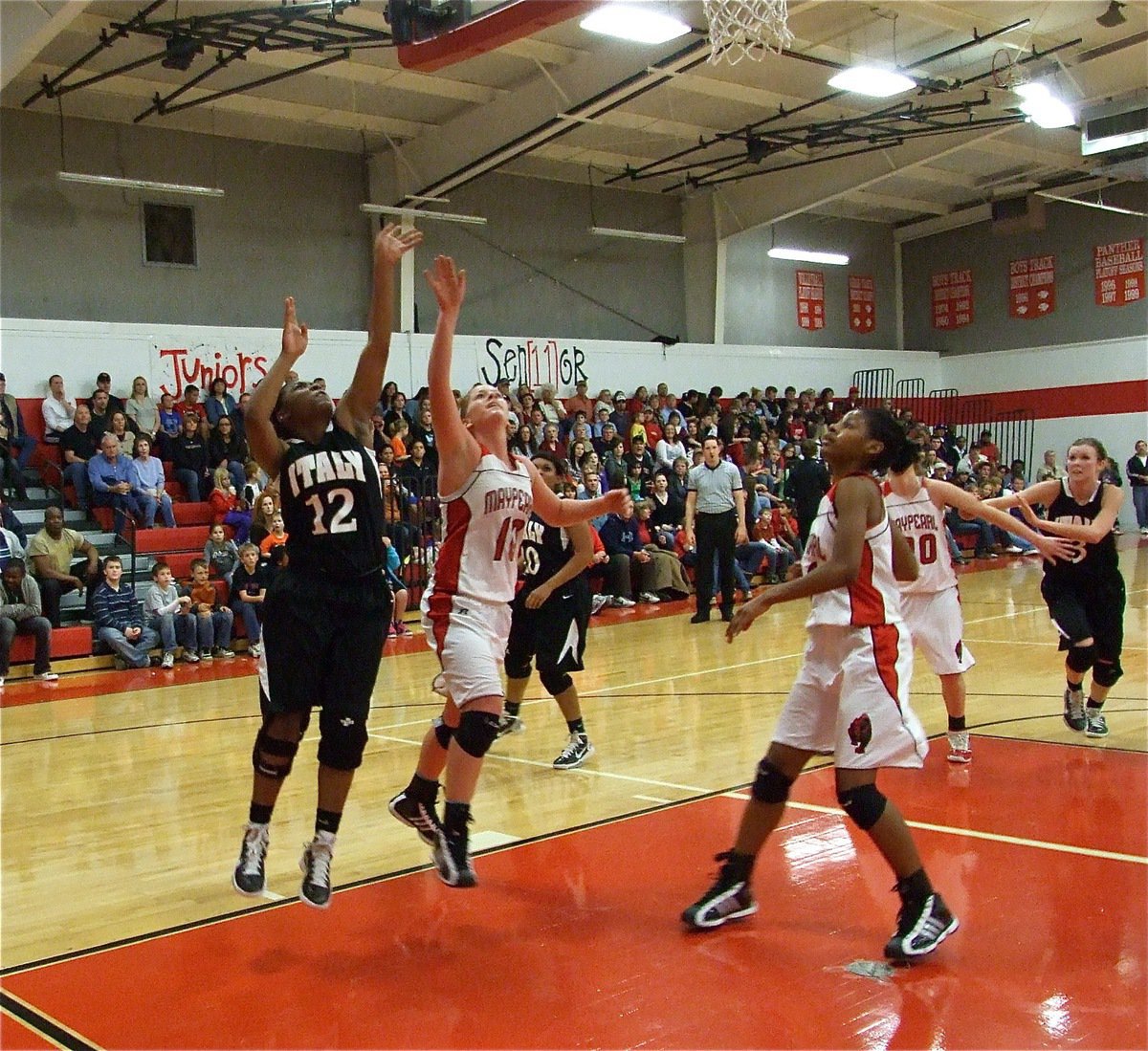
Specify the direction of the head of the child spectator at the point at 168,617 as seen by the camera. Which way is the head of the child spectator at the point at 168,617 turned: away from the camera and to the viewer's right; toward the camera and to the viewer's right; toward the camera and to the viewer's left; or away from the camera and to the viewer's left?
toward the camera and to the viewer's right

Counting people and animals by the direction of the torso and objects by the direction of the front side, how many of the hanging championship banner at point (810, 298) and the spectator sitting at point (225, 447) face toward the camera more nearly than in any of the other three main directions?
2

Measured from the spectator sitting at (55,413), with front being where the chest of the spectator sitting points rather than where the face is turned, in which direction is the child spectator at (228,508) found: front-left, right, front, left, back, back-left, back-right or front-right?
front

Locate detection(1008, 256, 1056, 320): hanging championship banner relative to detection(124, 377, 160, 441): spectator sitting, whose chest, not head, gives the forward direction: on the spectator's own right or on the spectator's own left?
on the spectator's own left

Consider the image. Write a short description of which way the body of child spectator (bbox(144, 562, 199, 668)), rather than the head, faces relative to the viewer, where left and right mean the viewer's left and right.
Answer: facing the viewer and to the right of the viewer

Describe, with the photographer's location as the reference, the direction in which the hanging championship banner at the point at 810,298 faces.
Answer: facing the viewer

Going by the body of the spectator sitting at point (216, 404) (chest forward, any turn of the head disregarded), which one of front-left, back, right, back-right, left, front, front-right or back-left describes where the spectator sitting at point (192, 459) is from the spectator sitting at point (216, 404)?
front-right

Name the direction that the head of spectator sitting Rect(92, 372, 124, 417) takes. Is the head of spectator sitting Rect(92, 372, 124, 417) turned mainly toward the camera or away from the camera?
toward the camera

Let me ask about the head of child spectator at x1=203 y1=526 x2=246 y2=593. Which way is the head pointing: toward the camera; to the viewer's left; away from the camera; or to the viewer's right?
toward the camera

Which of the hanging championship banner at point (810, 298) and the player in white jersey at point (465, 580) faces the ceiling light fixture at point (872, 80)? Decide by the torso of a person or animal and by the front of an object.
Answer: the hanging championship banner

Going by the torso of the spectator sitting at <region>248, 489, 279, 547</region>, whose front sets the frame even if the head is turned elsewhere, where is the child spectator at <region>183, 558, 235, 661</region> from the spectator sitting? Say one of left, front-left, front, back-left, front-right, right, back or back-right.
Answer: right

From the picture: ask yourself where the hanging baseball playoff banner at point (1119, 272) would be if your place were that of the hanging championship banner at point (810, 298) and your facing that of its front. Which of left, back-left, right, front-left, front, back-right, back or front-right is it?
left

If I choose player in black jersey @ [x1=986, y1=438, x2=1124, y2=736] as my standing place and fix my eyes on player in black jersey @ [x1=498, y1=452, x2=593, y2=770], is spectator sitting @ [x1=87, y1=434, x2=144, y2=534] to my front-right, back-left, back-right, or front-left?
front-right

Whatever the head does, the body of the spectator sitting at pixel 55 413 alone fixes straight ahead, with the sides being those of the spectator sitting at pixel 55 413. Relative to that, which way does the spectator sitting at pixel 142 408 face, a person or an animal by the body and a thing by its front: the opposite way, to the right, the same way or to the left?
the same way

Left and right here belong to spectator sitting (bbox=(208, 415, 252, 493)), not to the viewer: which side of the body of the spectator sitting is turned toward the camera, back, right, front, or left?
front

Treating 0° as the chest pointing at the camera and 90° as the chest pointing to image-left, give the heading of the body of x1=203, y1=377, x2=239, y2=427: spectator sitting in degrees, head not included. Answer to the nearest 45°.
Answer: approximately 315°

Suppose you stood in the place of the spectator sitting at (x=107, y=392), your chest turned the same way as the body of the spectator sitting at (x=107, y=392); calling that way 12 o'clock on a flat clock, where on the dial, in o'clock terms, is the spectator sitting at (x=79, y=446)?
the spectator sitting at (x=79, y=446) is roughly at 2 o'clock from the spectator sitting at (x=107, y=392).

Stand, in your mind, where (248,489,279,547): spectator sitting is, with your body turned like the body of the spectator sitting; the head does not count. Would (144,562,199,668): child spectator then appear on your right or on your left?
on your right

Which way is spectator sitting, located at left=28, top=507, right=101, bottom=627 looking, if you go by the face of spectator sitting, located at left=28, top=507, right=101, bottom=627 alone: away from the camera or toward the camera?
toward the camera

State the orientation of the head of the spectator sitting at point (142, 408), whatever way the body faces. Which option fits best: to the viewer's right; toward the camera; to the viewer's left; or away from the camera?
toward the camera

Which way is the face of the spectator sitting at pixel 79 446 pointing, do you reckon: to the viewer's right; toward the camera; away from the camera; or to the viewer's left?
toward the camera

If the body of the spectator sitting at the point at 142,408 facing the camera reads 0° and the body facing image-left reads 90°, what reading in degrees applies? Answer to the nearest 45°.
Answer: approximately 315°

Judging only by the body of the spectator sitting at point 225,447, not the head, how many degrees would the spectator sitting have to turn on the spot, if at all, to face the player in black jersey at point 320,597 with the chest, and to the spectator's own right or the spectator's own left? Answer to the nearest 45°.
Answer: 0° — they already face them

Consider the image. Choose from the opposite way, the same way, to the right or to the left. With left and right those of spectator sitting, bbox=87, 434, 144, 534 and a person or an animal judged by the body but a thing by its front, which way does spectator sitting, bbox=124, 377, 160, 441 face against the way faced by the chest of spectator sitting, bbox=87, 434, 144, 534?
the same way
